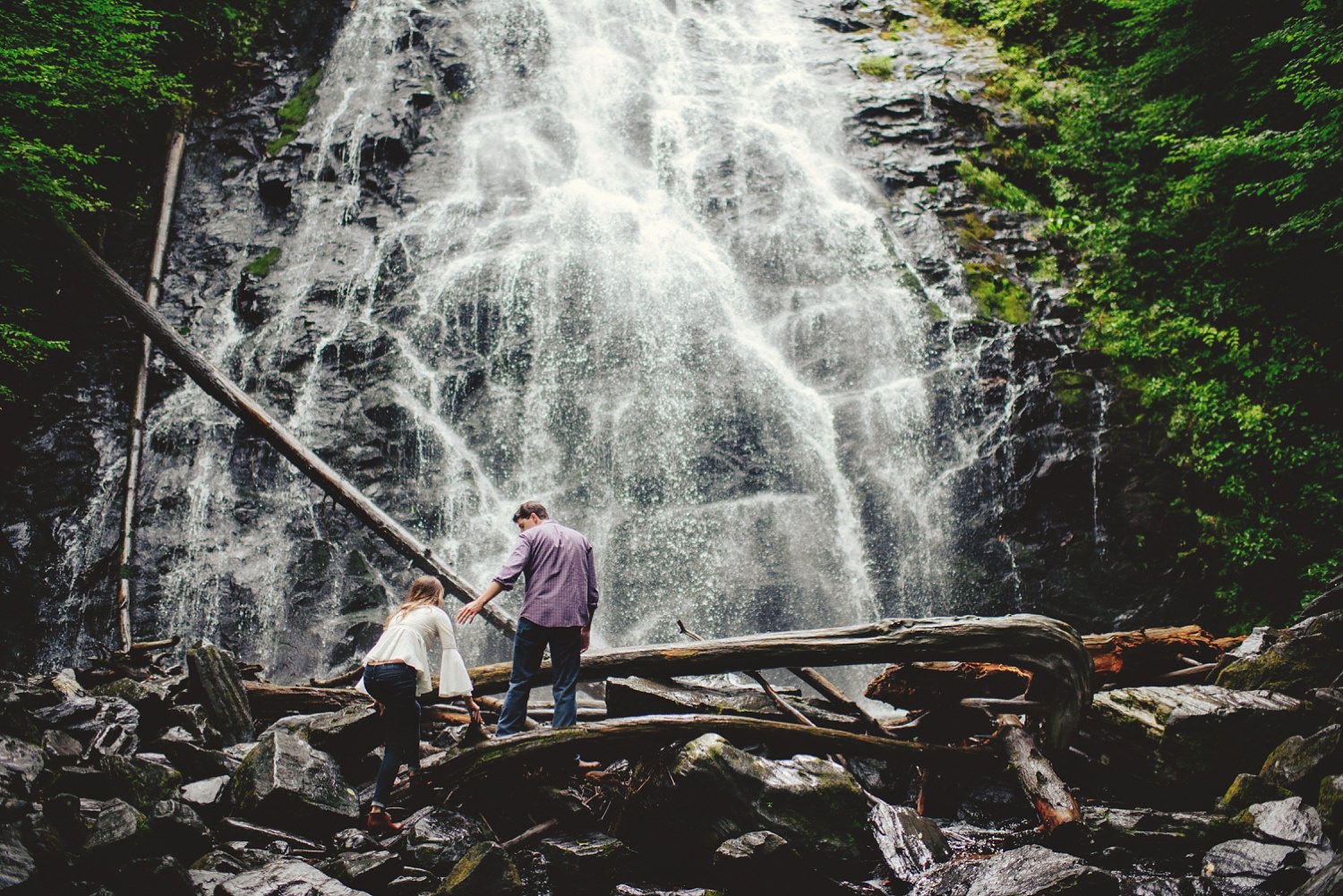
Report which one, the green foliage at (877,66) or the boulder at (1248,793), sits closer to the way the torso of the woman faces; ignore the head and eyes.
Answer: the green foliage

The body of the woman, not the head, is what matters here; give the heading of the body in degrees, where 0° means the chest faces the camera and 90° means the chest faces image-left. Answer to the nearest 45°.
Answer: approximately 225°

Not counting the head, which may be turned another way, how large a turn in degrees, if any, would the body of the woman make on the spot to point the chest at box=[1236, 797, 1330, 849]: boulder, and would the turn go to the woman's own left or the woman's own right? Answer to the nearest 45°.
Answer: approximately 90° to the woman's own right

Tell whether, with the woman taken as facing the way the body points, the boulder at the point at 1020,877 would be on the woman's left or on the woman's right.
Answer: on the woman's right

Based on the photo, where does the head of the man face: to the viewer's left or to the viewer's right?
to the viewer's left

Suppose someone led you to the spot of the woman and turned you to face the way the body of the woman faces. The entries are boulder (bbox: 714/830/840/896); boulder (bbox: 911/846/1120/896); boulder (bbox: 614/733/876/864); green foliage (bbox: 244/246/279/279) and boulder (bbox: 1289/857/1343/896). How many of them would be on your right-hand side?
4

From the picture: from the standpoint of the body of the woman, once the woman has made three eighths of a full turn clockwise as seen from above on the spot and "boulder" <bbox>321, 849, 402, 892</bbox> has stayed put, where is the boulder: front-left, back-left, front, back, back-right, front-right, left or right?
front

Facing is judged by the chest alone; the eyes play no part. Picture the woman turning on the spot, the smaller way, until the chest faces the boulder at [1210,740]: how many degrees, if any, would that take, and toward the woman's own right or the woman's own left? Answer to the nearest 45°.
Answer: approximately 45° to the woman's own right

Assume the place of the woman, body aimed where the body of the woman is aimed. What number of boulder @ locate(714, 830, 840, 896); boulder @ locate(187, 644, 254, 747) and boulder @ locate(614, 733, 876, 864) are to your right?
2

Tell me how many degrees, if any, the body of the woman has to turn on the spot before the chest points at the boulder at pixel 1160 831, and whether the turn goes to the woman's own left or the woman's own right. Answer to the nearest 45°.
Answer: approximately 45° to the woman's own right
